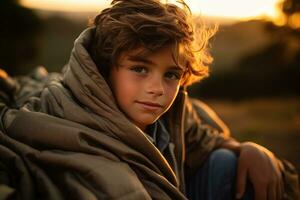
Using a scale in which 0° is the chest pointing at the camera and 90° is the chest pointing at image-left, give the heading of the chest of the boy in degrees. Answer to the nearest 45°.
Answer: approximately 315°
